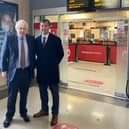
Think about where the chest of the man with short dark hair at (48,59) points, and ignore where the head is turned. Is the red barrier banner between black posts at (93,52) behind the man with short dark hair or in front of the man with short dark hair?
behind

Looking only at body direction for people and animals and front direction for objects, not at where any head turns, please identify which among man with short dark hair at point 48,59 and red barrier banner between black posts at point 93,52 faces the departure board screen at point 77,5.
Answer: the red barrier banner between black posts

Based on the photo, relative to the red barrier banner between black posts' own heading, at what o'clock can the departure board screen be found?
The departure board screen is roughly at 12 o'clock from the red barrier banner between black posts.

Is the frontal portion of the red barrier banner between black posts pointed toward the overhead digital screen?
yes

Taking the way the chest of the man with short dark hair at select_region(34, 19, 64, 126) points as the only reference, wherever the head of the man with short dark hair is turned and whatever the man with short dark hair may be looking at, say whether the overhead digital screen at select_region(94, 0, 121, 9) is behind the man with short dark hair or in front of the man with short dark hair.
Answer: behind

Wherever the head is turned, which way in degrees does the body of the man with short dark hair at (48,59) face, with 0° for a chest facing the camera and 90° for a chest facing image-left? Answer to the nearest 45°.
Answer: approximately 45°

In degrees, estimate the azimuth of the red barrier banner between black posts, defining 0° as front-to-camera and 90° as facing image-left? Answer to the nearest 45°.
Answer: approximately 0°
